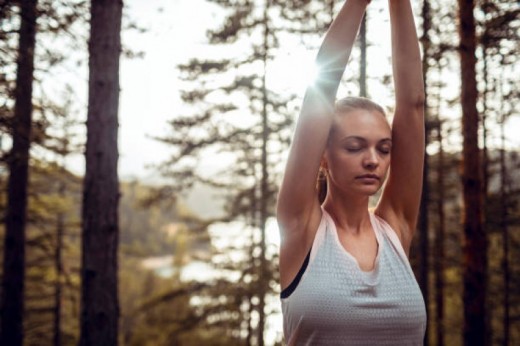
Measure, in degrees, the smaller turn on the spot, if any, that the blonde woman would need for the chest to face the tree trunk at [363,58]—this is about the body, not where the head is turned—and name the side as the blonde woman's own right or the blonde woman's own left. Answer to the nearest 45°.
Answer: approximately 135° to the blonde woman's own left

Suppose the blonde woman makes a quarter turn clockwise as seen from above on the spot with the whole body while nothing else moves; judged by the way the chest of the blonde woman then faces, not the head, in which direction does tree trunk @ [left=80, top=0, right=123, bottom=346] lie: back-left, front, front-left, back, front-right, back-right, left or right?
right

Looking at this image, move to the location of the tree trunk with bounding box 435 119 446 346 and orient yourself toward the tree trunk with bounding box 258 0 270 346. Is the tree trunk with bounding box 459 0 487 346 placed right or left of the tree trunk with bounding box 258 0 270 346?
left

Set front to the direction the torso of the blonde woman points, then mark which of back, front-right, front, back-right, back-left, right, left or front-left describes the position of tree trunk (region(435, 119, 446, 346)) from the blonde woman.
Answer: back-left

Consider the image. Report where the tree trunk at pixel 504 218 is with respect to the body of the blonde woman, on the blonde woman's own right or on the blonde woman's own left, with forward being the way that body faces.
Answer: on the blonde woman's own left

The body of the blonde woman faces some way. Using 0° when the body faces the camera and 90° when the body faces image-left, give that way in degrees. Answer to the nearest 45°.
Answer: approximately 315°
